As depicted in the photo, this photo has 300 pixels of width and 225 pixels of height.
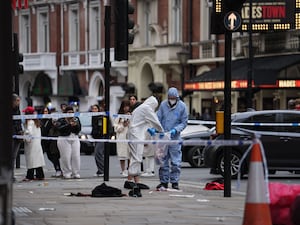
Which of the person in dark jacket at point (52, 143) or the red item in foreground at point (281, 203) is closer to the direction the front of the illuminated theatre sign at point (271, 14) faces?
the red item in foreground

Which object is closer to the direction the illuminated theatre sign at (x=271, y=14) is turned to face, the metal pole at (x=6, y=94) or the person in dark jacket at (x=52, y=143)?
the metal pole

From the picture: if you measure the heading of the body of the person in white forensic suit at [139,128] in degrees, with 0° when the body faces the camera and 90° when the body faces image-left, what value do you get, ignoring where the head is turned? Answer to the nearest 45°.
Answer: approximately 270°

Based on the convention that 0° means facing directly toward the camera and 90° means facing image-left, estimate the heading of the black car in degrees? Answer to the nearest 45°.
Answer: approximately 90°

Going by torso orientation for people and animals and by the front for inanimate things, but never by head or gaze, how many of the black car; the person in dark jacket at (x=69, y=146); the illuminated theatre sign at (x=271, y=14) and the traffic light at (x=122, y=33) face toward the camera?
2

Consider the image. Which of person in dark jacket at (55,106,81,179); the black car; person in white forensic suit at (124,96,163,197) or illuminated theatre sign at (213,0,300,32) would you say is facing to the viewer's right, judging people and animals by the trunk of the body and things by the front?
the person in white forensic suit

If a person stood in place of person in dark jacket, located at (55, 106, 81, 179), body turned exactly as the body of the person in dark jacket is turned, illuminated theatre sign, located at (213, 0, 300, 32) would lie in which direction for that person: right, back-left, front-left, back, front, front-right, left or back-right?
left
